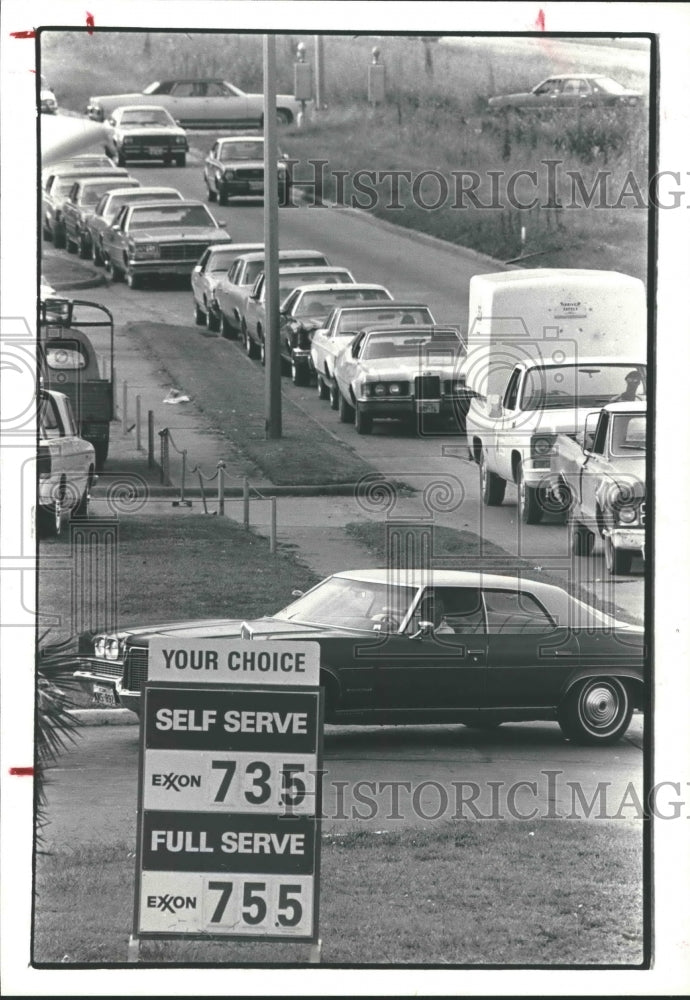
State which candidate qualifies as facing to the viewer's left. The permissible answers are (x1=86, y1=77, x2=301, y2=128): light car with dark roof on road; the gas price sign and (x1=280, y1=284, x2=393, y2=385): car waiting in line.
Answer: (x1=86, y1=77, x2=301, y2=128): light car with dark roof on road

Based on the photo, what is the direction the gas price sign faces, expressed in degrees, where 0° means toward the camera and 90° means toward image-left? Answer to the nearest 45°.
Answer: approximately 0°

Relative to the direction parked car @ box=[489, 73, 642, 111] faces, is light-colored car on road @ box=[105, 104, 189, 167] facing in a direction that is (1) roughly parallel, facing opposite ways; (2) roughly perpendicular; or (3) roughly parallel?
roughly perpendicular

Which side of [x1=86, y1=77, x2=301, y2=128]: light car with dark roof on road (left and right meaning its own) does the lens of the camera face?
left

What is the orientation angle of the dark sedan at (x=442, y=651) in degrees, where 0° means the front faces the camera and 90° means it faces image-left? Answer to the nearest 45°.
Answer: approximately 45°
